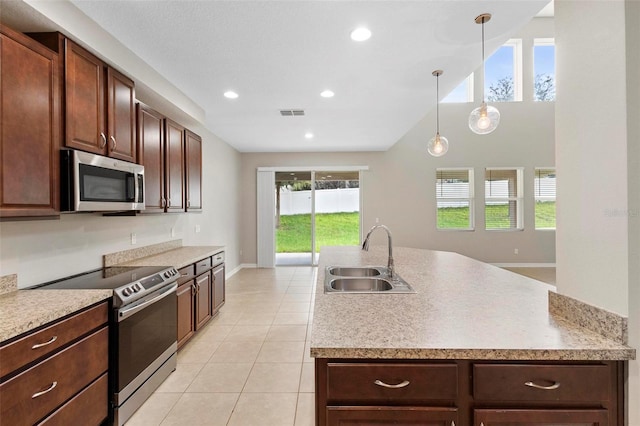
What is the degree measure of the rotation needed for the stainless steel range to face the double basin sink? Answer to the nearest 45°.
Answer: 0° — it already faces it

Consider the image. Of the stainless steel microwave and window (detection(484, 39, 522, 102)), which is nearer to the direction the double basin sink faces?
the stainless steel microwave

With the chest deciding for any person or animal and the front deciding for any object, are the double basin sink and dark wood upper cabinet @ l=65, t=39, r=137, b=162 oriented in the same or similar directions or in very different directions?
very different directions

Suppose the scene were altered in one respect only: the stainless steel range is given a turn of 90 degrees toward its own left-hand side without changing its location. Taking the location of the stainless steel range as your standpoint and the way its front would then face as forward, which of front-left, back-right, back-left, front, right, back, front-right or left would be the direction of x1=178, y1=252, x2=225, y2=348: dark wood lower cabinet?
front

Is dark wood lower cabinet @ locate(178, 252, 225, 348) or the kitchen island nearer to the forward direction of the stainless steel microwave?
the kitchen island

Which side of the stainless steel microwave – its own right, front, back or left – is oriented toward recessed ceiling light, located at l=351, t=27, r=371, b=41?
front

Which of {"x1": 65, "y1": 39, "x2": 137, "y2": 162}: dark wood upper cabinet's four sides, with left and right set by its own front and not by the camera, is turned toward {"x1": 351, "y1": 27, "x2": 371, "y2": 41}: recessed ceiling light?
front

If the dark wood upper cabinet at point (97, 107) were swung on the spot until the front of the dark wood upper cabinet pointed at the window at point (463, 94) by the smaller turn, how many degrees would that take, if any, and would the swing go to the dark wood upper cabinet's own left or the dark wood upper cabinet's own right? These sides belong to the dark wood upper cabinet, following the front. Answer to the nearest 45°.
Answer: approximately 45° to the dark wood upper cabinet's own left

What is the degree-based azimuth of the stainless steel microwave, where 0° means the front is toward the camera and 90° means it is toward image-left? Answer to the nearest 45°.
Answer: approximately 315°

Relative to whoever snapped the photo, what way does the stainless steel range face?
facing the viewer and to the right of the viewer
